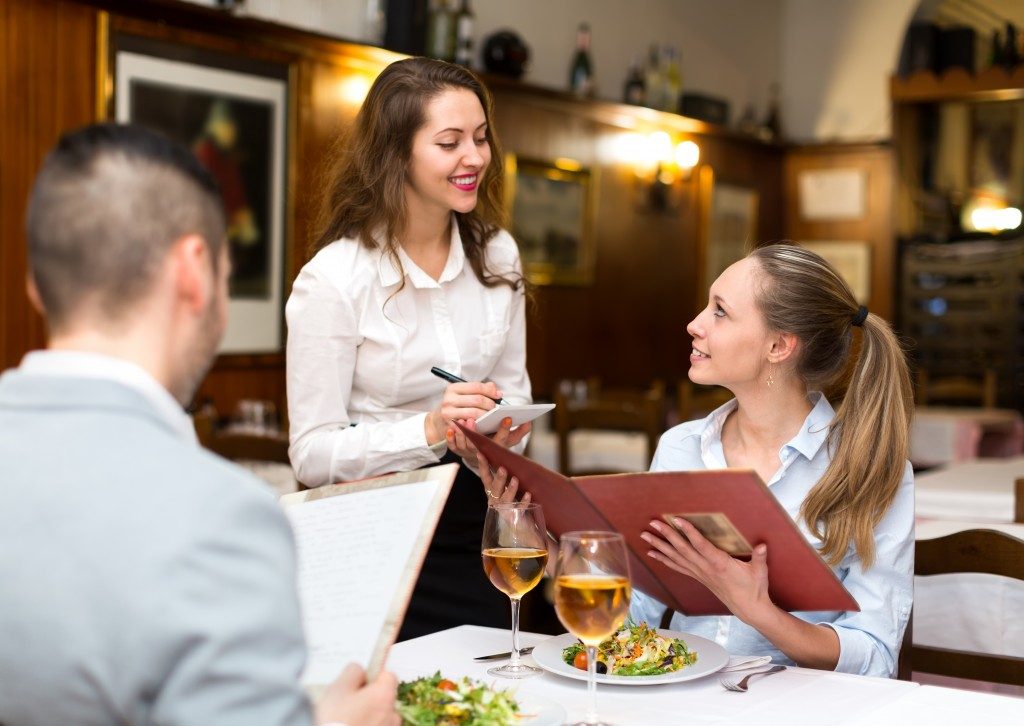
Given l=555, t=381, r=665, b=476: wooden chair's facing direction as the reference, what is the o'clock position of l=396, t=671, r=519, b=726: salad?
The salad is roughly at 6 o'clock from the wooden chair.

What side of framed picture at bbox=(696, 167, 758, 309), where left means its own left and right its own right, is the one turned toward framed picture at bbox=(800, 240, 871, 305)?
left

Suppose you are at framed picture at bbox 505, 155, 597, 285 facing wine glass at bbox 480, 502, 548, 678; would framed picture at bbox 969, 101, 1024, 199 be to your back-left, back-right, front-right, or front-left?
back-left

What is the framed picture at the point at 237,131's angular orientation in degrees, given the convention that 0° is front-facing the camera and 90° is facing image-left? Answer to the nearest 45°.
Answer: approximately 315°

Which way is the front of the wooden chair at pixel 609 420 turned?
away from the camera

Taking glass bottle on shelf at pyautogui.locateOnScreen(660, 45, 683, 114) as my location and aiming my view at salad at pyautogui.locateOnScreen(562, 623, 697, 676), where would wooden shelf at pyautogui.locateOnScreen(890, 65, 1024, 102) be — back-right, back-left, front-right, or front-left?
back-left

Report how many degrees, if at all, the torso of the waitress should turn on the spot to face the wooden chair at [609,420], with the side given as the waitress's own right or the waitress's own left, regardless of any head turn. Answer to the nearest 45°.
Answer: approximately 135° to the waitress's own left

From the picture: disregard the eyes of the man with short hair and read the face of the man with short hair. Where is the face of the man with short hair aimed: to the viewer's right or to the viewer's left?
to the viewer's right

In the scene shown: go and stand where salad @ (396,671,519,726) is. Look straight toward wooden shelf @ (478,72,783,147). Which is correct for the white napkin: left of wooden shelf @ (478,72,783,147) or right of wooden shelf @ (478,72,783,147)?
right

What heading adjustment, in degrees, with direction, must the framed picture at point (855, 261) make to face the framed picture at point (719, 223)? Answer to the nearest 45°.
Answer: approximately 45° to its right
